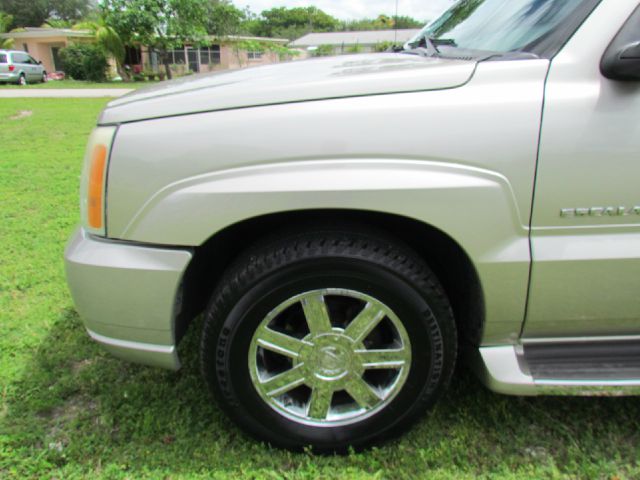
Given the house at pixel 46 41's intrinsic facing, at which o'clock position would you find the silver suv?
The silver suv is roughly at 12 o'clock from the house.

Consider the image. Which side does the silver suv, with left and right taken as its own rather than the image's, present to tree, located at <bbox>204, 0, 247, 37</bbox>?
right

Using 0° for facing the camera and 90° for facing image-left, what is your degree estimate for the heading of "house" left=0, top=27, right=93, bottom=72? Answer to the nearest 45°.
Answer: approximately 0°

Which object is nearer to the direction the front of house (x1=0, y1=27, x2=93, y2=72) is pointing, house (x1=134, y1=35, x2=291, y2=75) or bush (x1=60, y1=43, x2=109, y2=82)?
the bush

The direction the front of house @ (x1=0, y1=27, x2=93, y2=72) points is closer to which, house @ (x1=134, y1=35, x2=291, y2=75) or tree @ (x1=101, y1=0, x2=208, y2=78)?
the tree

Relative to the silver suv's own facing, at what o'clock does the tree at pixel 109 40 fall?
The tree is roughly at 2 o'clock from the silver suv.

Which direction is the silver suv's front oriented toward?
to the viewer's left

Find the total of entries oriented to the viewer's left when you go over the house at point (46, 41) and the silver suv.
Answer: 1

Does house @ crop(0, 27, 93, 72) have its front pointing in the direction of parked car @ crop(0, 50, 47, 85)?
yes

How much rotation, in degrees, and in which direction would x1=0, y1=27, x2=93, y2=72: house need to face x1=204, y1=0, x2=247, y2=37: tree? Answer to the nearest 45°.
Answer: approximately 135° to its left

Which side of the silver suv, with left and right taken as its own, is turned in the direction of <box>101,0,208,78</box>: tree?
right
